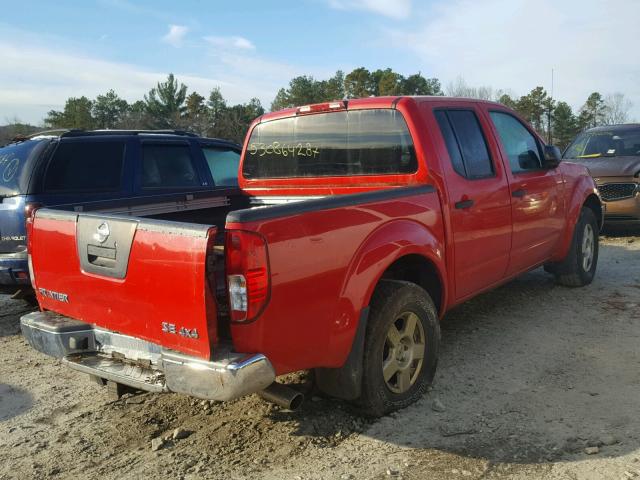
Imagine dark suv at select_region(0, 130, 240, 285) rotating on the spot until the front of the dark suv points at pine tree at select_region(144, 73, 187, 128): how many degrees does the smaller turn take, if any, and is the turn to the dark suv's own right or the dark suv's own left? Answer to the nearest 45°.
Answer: approximately 45° to the dark suv's own left

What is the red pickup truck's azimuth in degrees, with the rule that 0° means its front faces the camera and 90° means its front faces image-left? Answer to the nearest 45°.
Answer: approximately 225°

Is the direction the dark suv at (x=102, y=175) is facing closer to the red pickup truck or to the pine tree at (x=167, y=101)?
the pine tree

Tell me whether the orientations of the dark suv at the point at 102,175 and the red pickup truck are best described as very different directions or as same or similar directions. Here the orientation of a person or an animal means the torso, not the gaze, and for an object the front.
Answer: same or similar directions

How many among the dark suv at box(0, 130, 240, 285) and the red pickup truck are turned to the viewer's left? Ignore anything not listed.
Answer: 0

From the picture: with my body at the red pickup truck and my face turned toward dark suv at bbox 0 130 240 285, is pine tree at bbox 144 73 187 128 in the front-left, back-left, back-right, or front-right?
front-right

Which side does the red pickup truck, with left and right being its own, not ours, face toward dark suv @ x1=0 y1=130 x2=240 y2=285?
left

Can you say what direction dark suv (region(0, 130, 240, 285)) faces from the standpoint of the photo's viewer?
facing away from the viewer and to the right of the viewer

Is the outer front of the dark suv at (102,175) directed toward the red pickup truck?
no

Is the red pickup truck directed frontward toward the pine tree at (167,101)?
no
